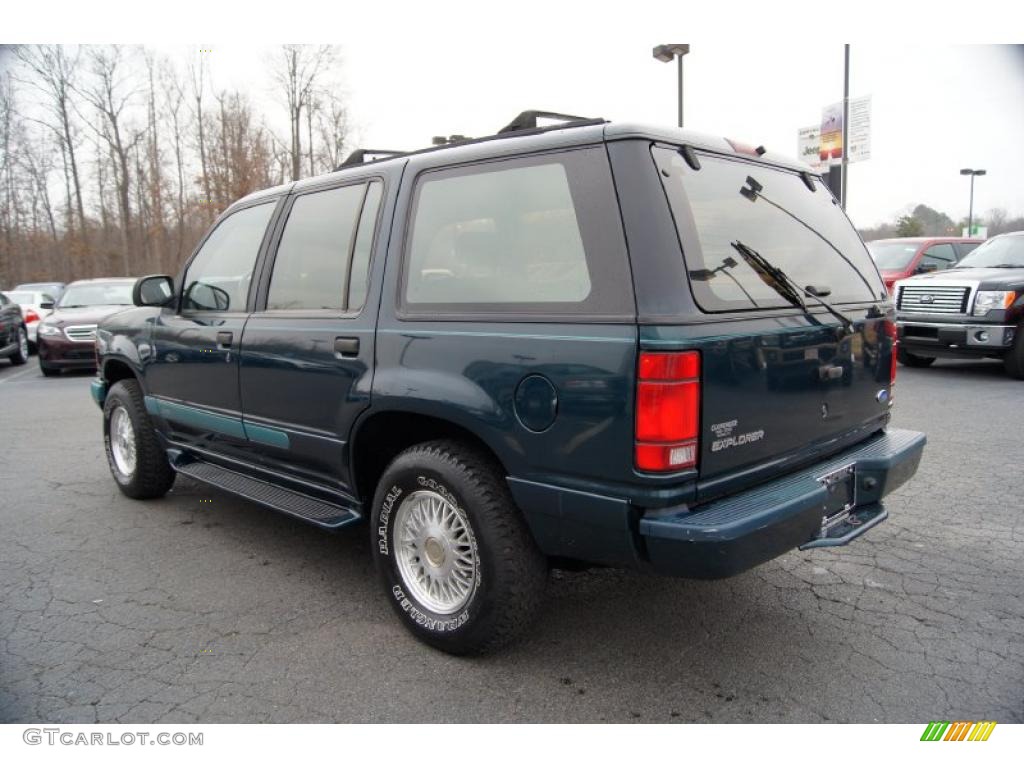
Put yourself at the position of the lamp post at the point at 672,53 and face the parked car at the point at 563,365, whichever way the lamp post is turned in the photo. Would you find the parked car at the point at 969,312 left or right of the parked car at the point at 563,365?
left

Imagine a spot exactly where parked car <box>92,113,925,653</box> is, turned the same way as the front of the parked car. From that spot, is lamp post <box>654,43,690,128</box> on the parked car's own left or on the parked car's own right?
on the parked car's own right

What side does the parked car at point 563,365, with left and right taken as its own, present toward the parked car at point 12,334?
front

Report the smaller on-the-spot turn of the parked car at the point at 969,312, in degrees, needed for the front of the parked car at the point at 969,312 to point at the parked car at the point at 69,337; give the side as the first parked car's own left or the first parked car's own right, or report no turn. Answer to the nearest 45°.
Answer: approximately 45° to the first parked car's own right

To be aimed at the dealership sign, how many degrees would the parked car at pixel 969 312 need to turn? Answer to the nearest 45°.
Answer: approximately 135° to its right

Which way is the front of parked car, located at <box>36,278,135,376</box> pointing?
toward the camera

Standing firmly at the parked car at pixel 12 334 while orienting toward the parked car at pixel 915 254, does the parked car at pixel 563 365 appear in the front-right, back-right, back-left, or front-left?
front-right

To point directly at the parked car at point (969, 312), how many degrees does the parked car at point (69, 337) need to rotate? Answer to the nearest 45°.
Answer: approximately 45° to its left

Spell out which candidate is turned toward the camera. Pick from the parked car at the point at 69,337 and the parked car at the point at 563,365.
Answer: the parked car at the point at 69,337

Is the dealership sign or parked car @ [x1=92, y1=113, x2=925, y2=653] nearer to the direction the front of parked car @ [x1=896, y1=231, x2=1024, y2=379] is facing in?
the parked car

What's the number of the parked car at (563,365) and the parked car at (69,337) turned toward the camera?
1

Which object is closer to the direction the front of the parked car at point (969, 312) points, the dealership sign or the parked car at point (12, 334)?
the parked car

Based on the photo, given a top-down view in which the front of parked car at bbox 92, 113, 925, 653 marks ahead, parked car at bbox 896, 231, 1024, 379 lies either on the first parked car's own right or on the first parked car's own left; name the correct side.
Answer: on the first parked car's own right

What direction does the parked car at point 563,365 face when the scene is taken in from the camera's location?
facing away from the viewer and to the left of the viewer

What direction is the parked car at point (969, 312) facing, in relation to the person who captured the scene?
facing the viewer and to the left of the viewer
